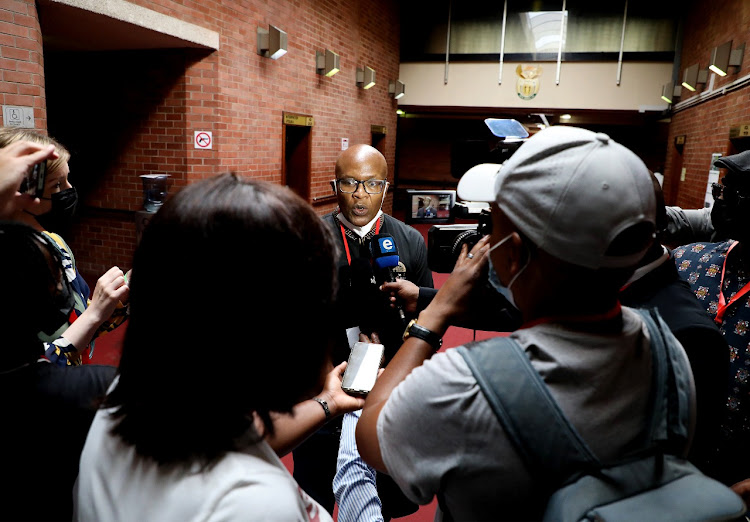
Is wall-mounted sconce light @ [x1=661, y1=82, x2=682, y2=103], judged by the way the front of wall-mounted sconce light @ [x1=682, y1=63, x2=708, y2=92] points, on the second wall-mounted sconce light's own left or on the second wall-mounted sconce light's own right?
on the second wall-mounted sconce light's own right

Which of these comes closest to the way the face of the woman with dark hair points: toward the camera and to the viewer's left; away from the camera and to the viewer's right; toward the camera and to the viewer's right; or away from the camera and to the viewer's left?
away from the camera and to the viewer's right

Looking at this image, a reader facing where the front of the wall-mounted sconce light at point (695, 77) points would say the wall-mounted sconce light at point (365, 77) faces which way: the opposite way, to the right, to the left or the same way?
the opposite way

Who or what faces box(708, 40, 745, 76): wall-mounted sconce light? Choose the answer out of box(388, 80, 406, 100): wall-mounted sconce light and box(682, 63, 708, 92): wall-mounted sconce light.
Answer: box(388, 80, 406, 100): wall-mounted sconce light

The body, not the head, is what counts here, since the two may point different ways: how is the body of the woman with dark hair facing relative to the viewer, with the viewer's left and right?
facing away from the viewer and to the right of the viewer

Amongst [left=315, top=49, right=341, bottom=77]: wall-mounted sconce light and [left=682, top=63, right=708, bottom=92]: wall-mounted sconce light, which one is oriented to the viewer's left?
[left=682, top=63, right=708, bottom=92]: wall-mounted sconce light

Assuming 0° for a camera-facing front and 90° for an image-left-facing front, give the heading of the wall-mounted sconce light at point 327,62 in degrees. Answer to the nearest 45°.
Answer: approximately 315°

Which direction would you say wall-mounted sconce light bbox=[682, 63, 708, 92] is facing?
to the viewer's left

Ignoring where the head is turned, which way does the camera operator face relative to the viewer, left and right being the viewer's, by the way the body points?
facing away from the viewer and to the left of the viewer

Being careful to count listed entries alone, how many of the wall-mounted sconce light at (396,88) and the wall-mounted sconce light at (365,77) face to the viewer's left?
0

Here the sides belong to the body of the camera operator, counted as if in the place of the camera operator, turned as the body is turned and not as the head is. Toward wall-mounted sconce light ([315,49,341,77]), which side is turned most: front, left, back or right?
front

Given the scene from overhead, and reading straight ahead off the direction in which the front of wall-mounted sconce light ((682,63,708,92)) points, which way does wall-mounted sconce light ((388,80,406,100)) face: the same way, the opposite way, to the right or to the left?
the opposite way

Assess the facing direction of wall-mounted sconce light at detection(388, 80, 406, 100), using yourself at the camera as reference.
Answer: facing the viewer and to the right of the viewer

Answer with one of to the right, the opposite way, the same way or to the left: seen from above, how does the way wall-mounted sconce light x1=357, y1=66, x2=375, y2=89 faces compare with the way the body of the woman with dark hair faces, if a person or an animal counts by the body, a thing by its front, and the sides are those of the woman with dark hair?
to the right

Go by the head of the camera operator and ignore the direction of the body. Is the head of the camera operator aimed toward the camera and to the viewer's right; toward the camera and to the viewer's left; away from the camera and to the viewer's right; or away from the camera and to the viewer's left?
away from the camera and to the viewer's left

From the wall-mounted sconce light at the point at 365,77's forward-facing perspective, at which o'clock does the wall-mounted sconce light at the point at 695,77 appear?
the wall-mounted sconce light at the point at 695,77 is roughly at 11 o'clock from the wall-mounted sconce light at the point at 365,77.
